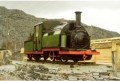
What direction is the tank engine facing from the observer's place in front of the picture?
facing the viewer and to the right of the viewer
